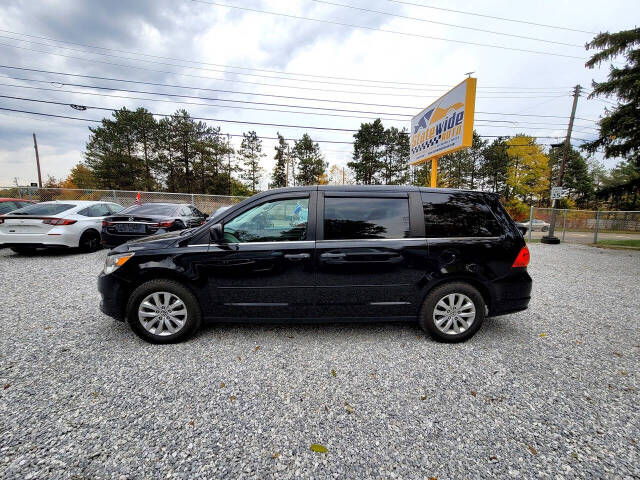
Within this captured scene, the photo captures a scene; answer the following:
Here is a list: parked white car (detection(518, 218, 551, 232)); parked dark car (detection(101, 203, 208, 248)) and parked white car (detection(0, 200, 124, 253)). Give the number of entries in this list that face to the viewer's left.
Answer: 1

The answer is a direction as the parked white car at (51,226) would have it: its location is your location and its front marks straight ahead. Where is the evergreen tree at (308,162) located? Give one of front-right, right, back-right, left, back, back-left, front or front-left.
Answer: front

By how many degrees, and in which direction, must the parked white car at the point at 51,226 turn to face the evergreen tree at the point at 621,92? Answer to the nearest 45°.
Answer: approximately 90° to its right

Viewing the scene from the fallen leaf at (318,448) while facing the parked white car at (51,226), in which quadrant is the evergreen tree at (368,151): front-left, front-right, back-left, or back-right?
front-right

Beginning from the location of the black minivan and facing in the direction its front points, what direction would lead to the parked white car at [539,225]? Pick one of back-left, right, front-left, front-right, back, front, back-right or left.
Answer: back-right

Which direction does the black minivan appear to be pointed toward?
to the viewer's left

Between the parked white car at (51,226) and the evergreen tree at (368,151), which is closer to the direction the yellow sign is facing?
the parked white car

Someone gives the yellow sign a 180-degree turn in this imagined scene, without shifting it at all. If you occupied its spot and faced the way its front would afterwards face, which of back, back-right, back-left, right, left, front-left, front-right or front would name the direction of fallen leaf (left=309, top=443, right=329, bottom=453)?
back-right

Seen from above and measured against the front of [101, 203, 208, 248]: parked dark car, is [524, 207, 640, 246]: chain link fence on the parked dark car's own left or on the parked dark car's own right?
on the parked dark car's own right

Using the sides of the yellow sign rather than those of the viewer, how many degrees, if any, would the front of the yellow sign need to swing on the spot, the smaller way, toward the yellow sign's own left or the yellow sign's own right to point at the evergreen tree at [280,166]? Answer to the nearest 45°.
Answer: approximately 90° to the yellow sign's own right
